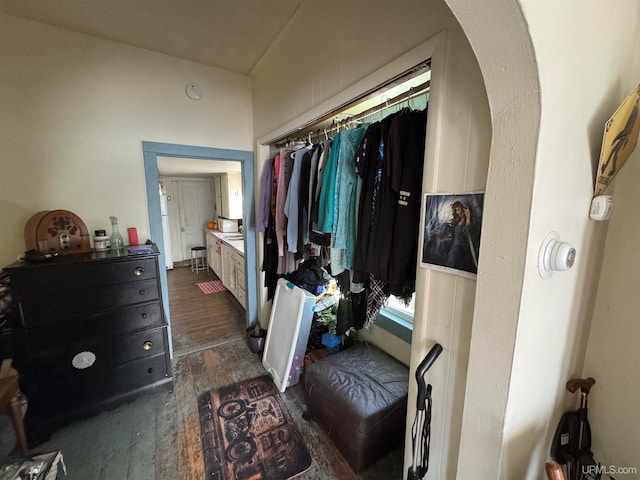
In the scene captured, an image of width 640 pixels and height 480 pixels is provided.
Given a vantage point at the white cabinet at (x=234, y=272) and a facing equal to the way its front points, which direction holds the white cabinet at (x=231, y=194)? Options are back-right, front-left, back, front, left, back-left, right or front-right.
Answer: right

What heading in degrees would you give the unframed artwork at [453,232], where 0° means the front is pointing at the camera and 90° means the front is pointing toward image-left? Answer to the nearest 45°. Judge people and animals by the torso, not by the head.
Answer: approximately 45°

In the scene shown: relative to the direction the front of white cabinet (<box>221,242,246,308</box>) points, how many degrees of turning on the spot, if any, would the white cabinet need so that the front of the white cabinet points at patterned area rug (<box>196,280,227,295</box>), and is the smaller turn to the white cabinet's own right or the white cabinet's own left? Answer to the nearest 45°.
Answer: approximately 45° to the white cabinet's own right

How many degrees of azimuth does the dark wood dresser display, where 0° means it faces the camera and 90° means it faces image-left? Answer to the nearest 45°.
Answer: approximately 315°

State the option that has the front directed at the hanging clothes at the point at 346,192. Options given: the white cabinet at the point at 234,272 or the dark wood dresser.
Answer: the dark wood dresser

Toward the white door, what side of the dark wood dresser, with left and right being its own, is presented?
left

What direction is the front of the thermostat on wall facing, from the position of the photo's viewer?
facing the viewer and to the left of the viewer

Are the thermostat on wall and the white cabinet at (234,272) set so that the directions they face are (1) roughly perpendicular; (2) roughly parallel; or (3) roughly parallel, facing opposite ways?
roughly parallel

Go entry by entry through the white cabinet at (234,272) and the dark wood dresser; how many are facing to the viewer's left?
1

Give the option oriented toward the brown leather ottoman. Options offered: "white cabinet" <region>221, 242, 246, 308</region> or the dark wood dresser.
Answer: the dark wood dresser

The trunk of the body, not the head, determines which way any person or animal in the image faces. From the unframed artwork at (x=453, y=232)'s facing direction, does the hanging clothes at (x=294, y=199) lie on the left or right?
on its right

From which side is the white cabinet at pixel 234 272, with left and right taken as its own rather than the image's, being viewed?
left

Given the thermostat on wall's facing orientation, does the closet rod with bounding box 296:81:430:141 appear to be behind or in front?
in front
